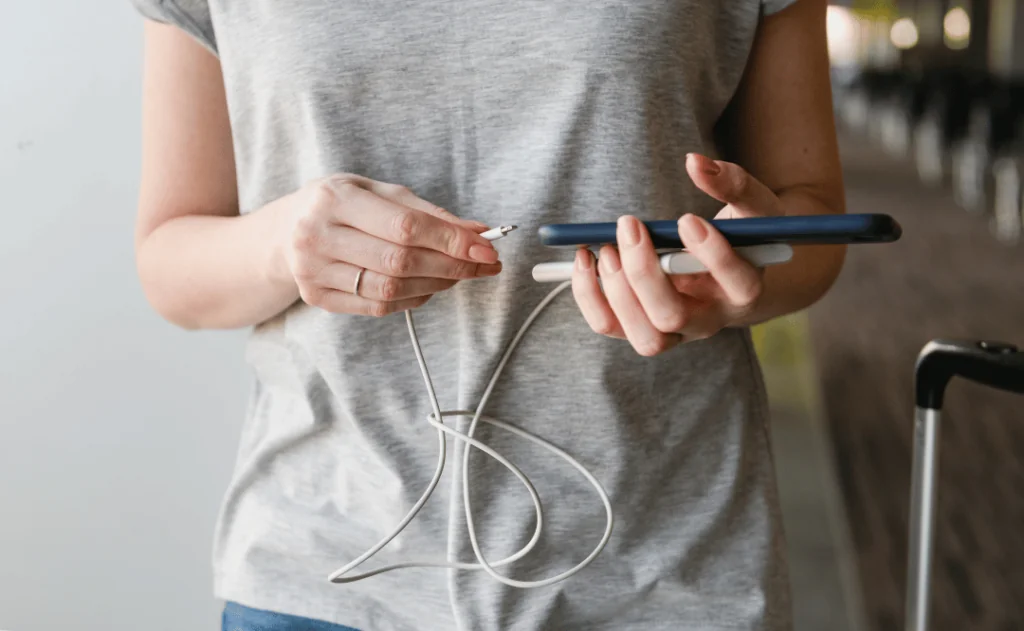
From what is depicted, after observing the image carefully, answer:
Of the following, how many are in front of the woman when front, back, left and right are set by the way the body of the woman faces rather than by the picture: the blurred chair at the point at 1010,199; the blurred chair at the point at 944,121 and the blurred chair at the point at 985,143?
0

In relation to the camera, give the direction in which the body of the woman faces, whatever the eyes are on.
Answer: toward the camera

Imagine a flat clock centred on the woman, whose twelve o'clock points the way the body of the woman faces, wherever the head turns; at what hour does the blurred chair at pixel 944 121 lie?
The blurred chair is roughly at 7 o'clock from the woman.

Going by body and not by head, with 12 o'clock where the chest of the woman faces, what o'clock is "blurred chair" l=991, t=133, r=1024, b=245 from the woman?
The blurred chair is roughly at 7 o'clock from the woman.

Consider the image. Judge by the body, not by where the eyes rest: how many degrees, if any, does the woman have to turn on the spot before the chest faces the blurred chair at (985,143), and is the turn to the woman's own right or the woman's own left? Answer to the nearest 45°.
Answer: approximately 135° to the woman's own left

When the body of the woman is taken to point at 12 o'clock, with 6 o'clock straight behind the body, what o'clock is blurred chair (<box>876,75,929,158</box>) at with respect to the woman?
The blurred chair is roughly at 7 o'clock from the woman.

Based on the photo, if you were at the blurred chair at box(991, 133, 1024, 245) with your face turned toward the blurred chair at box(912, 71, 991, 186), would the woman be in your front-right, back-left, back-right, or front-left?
back-left
